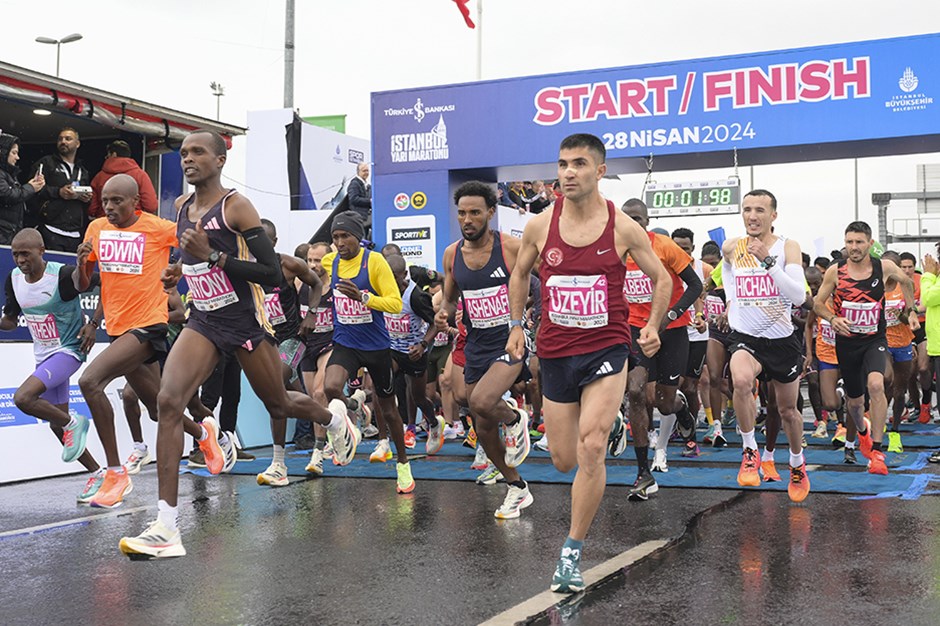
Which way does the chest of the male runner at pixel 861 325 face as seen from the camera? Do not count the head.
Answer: toward the camera

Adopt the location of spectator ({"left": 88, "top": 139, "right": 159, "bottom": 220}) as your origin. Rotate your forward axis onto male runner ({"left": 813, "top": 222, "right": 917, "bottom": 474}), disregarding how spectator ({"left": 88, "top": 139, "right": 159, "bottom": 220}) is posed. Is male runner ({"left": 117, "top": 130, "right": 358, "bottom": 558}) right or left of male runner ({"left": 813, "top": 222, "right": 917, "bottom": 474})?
right

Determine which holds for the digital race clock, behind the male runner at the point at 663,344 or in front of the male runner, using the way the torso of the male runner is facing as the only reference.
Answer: behind

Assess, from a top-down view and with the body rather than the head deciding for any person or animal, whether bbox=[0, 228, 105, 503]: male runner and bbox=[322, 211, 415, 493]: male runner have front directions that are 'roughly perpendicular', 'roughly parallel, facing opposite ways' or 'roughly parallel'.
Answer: roughly parallel

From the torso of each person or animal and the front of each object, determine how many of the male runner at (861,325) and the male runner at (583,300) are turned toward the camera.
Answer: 2

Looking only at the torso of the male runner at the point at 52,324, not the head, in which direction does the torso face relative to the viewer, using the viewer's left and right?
facing the viewer and to the left of the viewer

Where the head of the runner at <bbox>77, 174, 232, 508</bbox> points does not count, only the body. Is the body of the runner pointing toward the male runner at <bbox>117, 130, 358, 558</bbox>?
no

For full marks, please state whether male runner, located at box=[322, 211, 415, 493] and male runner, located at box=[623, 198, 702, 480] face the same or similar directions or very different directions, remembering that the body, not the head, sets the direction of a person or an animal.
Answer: same or similar directions

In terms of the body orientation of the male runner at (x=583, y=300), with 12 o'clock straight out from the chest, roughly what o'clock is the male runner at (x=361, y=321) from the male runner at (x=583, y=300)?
the male runner at (x=361, y=321) is roughly at 5 o'clock from the male runner at (x=583, y=300).

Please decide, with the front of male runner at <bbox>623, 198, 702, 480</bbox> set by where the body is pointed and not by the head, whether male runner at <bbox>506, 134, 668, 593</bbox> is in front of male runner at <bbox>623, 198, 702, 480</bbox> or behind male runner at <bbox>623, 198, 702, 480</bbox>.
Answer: in front

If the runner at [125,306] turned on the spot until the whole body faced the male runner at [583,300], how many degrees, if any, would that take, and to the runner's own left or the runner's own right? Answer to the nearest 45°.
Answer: approximately 90° to the runner's own left

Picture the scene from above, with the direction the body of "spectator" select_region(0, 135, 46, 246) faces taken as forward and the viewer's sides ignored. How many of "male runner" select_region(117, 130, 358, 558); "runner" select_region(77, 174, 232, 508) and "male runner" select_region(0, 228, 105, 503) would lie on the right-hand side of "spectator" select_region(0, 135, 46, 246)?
3

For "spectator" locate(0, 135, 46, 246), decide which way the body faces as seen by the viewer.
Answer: to the viewer's right

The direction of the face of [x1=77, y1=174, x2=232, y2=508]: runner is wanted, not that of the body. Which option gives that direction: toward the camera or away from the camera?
toward the camera

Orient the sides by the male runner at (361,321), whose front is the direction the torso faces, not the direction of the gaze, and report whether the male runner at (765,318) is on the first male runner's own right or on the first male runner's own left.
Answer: on the first male runner's own left
